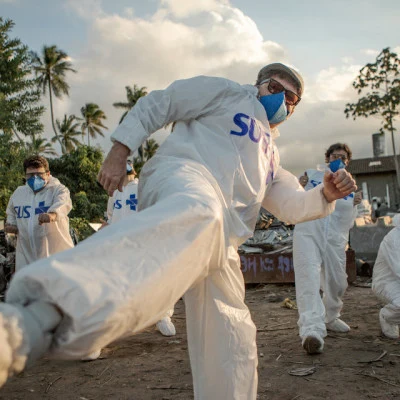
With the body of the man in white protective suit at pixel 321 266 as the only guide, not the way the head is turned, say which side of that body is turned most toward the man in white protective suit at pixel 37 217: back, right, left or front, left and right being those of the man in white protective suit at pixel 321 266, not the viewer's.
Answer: right

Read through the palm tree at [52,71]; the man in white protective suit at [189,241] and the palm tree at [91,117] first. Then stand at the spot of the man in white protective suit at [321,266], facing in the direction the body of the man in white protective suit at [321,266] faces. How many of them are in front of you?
1

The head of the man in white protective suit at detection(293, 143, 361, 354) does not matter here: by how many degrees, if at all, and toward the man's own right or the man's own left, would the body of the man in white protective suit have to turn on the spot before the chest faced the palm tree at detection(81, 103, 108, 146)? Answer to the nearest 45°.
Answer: approximately 135° to the man's own right

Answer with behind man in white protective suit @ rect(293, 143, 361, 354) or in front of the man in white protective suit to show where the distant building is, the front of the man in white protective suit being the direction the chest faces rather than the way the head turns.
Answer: behind

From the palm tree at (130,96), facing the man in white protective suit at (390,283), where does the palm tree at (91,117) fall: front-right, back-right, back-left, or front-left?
back-right

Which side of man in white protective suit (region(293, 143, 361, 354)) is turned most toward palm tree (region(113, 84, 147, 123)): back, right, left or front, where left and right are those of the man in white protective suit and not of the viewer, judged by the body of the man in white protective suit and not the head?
back

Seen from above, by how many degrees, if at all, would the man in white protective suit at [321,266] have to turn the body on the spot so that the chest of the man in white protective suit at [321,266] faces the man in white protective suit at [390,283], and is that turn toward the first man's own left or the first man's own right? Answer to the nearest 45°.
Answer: approximately 90° to the first man's own left

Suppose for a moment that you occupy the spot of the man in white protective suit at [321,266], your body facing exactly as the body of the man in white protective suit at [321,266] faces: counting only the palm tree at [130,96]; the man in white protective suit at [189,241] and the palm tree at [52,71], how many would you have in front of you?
1

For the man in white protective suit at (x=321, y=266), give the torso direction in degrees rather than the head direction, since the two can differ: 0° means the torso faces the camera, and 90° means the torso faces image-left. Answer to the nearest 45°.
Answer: approximately 0°

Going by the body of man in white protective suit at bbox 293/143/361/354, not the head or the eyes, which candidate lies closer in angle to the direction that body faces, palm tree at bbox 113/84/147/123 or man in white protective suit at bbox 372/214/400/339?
the man in white protective suit
